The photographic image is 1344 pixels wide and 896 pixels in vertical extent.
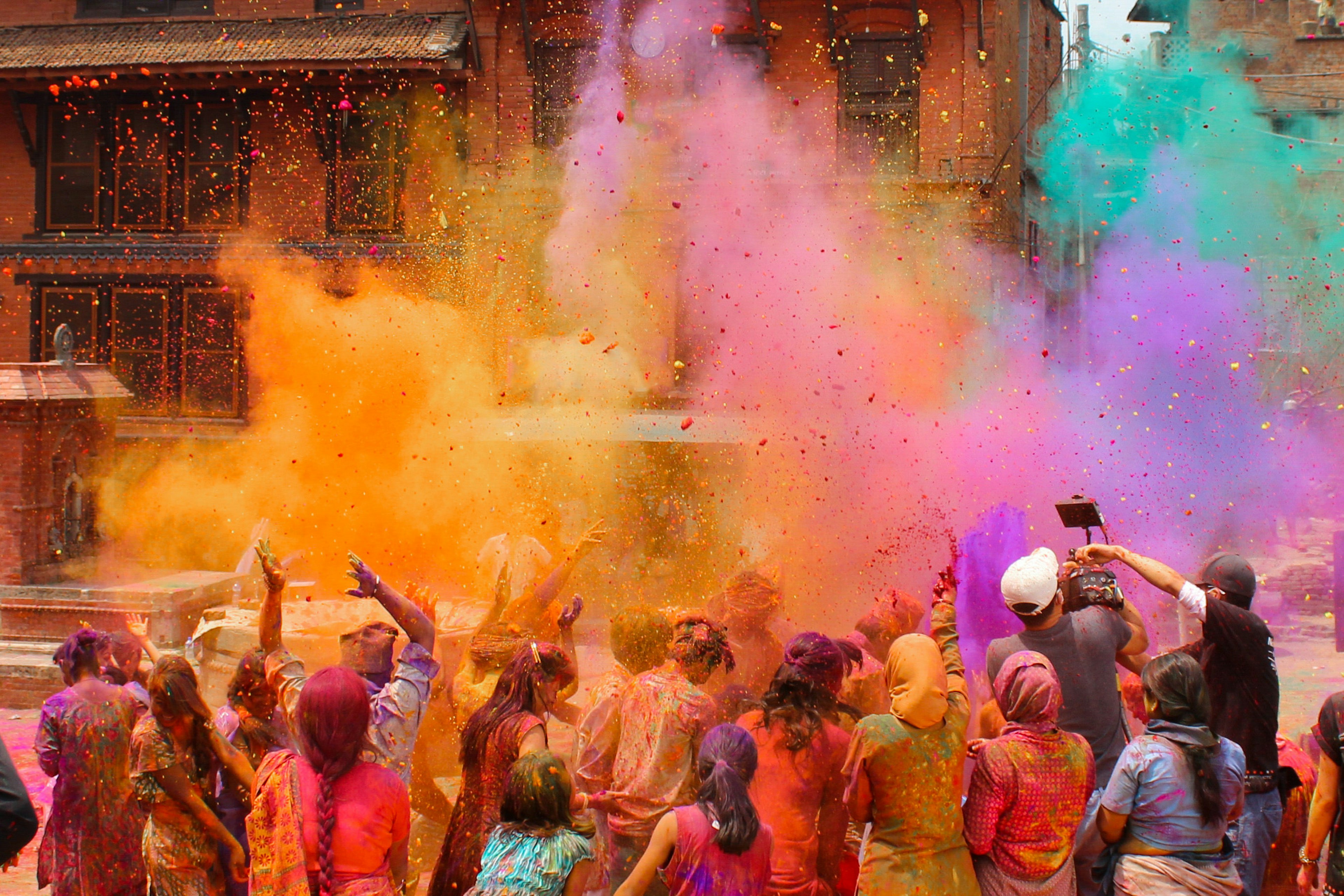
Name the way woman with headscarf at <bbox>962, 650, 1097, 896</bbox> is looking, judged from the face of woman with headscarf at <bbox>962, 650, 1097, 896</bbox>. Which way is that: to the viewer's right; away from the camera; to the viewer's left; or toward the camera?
away from the camera

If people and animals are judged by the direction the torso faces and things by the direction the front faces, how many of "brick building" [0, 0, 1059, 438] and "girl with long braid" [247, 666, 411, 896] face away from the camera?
1

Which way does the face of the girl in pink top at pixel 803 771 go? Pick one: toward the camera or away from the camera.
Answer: away from the camera

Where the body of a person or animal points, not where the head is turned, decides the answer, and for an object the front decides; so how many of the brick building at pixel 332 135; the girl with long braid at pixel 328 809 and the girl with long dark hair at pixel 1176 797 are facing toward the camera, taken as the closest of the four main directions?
1

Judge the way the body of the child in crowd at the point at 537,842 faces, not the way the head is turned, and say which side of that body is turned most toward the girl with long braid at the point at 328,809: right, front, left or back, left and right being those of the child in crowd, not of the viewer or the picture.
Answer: left

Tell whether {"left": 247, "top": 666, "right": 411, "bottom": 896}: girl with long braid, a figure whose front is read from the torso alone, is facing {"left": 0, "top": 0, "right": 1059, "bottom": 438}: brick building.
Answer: yes

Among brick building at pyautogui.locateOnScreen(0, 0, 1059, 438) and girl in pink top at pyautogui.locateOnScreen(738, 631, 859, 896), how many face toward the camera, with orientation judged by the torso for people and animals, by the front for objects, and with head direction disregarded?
1

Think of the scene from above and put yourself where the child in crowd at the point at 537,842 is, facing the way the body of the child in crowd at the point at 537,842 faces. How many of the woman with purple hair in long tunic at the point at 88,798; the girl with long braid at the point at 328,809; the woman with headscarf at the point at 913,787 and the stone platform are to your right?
1

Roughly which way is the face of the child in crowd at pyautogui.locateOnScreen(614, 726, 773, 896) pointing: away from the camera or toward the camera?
away from the camera

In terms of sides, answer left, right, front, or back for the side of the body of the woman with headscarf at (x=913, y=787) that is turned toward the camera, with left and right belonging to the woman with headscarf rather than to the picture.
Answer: back

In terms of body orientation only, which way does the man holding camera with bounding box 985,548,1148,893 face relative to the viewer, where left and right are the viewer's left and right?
facing away from the viewer

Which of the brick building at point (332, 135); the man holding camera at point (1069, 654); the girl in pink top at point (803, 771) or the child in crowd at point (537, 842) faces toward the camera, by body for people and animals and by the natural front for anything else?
the brick building

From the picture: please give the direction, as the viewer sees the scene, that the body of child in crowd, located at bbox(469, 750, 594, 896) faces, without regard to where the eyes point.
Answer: away from the camera

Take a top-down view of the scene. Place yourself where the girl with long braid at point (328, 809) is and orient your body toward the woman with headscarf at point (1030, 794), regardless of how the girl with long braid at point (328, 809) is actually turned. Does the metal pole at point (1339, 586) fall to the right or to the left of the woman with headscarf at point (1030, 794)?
left

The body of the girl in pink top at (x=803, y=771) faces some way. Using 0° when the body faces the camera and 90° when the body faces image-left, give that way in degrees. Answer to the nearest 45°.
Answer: approximately 180°
